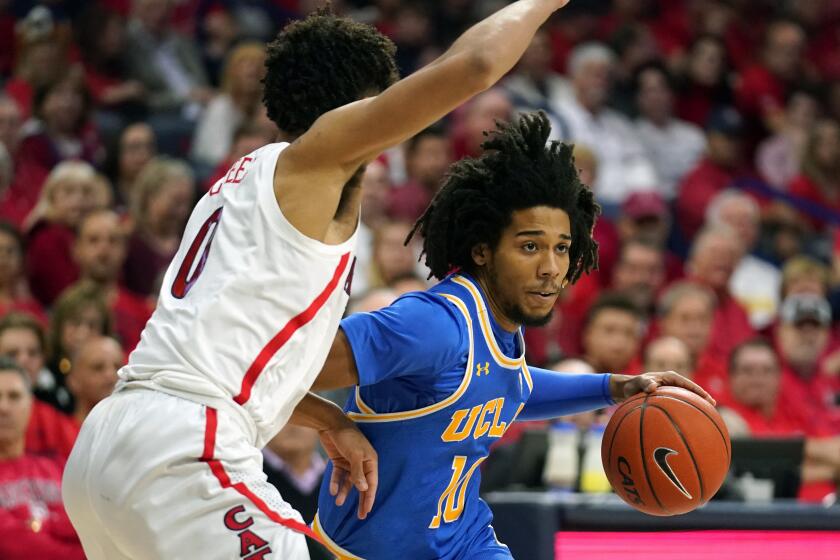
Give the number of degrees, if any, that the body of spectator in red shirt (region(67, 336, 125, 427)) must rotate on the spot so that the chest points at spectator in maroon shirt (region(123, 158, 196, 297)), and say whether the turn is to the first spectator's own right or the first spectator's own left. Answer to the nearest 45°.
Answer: approximately 135° to the first spectator's own left

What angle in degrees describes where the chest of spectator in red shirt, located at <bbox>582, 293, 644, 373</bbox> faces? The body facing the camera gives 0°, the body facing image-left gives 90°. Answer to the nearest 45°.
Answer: approximately 0°

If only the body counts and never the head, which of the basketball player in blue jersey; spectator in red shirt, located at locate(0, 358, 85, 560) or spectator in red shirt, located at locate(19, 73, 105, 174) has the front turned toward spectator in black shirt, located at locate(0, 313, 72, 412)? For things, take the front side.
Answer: spectator in red shirt, located at locate(19, 73, 105, 174)

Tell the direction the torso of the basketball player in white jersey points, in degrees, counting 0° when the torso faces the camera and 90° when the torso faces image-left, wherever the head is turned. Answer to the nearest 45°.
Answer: approximately 225°

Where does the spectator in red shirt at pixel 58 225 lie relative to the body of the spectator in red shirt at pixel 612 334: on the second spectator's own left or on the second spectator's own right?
on the second spectator's own right

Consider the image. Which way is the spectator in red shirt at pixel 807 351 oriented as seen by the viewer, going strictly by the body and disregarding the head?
toward the camera

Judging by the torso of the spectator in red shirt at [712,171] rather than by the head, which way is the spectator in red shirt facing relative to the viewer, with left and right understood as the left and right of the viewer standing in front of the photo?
facing the viewer and to the left of the viewer

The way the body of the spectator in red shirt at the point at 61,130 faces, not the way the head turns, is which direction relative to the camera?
toward the camera

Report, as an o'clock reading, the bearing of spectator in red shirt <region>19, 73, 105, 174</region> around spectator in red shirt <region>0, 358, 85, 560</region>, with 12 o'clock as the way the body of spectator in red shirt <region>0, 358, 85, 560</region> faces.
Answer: spectator in red shirt <region>19, 73, 105, 174</region> is roughly at 6 o'clock from spectator in red shirt <region>0, 358, 85, 560</region>.

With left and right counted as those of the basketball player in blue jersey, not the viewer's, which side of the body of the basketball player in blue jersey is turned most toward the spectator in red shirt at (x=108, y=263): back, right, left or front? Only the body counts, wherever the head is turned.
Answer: back

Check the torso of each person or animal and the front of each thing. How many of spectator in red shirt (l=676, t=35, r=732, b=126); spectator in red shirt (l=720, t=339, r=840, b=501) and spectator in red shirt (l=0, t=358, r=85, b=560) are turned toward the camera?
3

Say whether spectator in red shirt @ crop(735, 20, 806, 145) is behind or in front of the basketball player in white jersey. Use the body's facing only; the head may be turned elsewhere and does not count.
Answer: in front

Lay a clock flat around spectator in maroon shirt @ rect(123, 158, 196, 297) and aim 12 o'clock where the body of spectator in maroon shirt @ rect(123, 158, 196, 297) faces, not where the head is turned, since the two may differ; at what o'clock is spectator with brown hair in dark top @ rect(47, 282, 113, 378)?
spectator with brown hair in dark top @ rect(47, 282, 113, 378) is roughly at 2 o'clock from spectator in maroon shirt @ rect(123, 158, 196, 297).

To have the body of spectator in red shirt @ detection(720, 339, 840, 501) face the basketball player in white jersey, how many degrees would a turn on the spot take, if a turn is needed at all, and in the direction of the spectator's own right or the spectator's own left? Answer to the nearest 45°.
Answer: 0° — they already face them

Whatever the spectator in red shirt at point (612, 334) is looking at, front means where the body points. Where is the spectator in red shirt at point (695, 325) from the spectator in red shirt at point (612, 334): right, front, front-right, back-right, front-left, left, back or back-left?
back-left

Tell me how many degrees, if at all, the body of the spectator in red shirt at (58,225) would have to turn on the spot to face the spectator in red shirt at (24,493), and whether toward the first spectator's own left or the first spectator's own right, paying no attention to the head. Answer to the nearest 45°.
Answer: approximately 45° to the first spectator's own right
